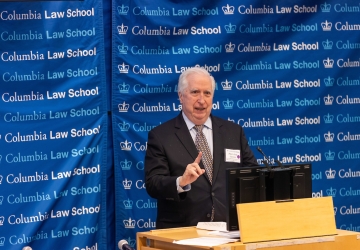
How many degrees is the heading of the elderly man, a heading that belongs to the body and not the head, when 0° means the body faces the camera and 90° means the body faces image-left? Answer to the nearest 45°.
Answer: approximately 0°

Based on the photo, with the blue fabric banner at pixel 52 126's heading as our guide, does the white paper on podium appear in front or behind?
in front

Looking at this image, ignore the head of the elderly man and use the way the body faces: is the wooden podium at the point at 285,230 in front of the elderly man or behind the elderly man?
in front

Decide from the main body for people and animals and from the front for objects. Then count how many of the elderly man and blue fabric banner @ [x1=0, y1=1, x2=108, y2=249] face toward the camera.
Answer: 2

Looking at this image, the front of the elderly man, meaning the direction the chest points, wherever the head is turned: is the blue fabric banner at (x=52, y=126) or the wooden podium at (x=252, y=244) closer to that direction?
the wooden podium

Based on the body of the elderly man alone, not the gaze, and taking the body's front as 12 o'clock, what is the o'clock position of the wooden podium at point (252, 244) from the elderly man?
The wooden podium is roughly at 11 o'clock from the elderly man.

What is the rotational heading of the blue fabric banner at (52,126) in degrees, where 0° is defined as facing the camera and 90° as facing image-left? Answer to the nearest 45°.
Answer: approximately 0°

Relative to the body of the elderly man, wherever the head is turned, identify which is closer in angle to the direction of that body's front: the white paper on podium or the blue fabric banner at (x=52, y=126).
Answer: the white paper on podium

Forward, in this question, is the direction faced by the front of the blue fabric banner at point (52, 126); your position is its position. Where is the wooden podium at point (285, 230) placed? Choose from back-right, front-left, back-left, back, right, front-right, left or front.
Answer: front-left
